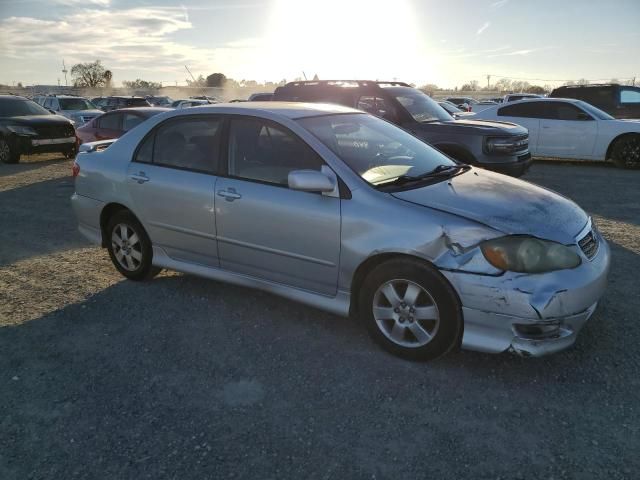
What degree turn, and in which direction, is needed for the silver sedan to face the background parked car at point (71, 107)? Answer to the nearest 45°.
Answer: approximately 180°

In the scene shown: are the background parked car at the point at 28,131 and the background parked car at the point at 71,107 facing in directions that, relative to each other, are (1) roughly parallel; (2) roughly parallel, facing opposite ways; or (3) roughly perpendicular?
roughly parallel

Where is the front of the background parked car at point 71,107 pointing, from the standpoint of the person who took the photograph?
facing the viewer and to the right of the viewer

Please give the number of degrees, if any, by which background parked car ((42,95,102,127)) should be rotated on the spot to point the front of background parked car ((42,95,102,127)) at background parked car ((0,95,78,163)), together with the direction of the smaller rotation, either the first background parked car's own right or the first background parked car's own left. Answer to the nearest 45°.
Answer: approximately 45° to the first background parked car's own right

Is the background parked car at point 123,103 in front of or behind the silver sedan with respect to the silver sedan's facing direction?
behind

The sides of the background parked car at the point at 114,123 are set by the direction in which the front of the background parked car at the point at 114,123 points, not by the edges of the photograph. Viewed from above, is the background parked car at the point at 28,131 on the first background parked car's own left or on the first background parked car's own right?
on the first background parked car's own right

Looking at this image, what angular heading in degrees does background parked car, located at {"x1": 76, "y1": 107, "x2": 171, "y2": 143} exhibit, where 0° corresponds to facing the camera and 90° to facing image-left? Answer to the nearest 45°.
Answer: approximately 270°

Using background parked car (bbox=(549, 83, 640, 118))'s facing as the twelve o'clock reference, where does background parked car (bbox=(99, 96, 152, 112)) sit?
background parked car (bbox=(99, 96, 152, 112)) is roughly at 6 o'clock from background parked car (bbox=(549, 83, 640, 118)).

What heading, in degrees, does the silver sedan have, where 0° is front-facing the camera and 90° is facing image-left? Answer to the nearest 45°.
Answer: approximately 315°

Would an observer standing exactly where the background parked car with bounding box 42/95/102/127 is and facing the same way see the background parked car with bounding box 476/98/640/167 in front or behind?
in front

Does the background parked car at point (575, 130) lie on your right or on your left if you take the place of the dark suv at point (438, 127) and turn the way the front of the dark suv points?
on your left
